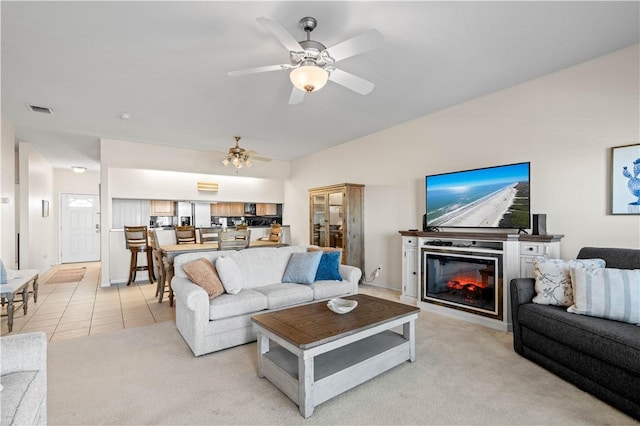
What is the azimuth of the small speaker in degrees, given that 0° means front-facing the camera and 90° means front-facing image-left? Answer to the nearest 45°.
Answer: approximately 45°

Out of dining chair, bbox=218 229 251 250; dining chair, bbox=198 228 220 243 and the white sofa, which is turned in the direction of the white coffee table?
the white sofa

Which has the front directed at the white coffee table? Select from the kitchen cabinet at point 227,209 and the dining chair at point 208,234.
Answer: the kitchen cabinet

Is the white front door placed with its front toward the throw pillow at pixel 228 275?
yes

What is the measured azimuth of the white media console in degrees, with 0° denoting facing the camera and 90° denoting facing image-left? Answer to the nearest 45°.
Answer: approximately 45°

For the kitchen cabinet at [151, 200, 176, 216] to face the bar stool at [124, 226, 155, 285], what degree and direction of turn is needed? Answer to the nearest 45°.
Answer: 0° — it already faces it
